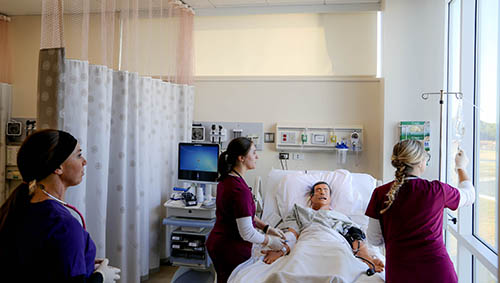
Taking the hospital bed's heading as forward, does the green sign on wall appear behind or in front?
behind

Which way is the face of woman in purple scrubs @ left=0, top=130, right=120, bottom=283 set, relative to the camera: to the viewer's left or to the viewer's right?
to the viewer's right

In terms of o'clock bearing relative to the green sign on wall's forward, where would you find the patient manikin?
The patient manikin is roughly at 1 o'clock from the green sign on wall.

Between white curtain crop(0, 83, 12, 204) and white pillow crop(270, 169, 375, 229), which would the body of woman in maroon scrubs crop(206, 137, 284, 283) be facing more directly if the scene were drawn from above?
the white pillow

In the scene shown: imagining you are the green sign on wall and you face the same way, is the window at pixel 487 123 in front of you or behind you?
in front

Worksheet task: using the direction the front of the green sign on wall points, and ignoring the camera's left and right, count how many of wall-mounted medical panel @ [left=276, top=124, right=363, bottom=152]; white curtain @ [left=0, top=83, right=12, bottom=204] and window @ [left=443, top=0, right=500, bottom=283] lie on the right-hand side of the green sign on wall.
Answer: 2

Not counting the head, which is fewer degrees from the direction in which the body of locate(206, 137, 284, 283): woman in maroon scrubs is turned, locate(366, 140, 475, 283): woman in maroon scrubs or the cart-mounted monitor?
the woman in maroon scrubs

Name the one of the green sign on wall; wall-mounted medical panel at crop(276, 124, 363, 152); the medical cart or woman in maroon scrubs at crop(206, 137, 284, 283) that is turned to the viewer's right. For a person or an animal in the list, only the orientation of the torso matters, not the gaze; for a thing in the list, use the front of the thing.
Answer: the woman in maroon scrubs

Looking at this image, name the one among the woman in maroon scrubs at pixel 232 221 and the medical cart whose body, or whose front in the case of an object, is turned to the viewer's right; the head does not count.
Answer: the woman in maroon scrubs

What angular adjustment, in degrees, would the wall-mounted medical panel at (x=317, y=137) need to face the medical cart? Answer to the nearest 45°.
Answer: approximately 45° to its right
